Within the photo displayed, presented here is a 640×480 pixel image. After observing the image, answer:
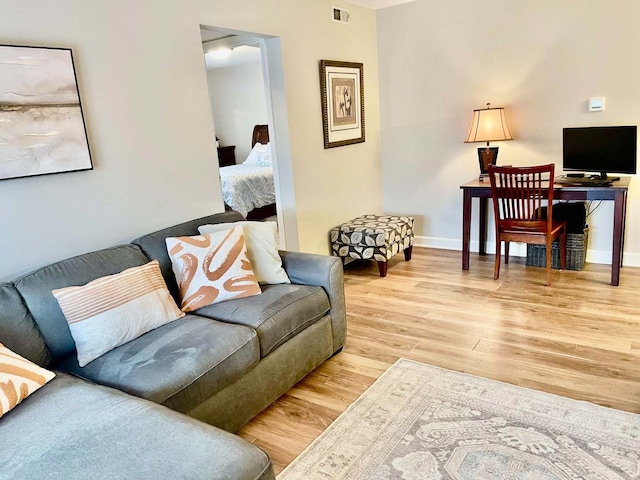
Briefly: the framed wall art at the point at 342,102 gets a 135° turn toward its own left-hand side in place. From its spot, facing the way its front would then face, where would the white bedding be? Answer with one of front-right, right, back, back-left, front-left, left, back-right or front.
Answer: front-left

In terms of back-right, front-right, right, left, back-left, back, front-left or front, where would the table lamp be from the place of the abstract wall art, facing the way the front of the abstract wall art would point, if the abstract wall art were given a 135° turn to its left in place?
right

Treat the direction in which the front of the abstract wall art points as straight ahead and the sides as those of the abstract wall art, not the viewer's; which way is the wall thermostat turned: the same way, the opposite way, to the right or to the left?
to the right

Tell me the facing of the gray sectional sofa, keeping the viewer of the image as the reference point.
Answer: facing the viewer and to the right of the viewer

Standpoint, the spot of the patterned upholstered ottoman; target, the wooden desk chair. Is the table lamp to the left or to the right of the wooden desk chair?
left

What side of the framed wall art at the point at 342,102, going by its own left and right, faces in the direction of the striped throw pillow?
right

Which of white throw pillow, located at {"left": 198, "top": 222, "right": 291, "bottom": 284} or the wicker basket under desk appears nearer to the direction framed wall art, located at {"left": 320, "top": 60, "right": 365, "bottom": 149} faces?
the wicker basket under desk

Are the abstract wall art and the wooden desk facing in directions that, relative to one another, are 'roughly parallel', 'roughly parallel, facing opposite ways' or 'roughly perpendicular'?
roughly perpendicular

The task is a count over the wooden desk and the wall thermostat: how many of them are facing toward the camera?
2

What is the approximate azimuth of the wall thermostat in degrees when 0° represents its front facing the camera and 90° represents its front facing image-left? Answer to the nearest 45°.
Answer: approximately 0°

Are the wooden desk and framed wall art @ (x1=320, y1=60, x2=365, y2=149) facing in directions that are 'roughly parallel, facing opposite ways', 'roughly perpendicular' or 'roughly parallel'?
roughly perpendicular

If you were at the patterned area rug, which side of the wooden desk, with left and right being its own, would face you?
front

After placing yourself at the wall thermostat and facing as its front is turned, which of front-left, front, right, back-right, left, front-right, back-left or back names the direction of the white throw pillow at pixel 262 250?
front-right
